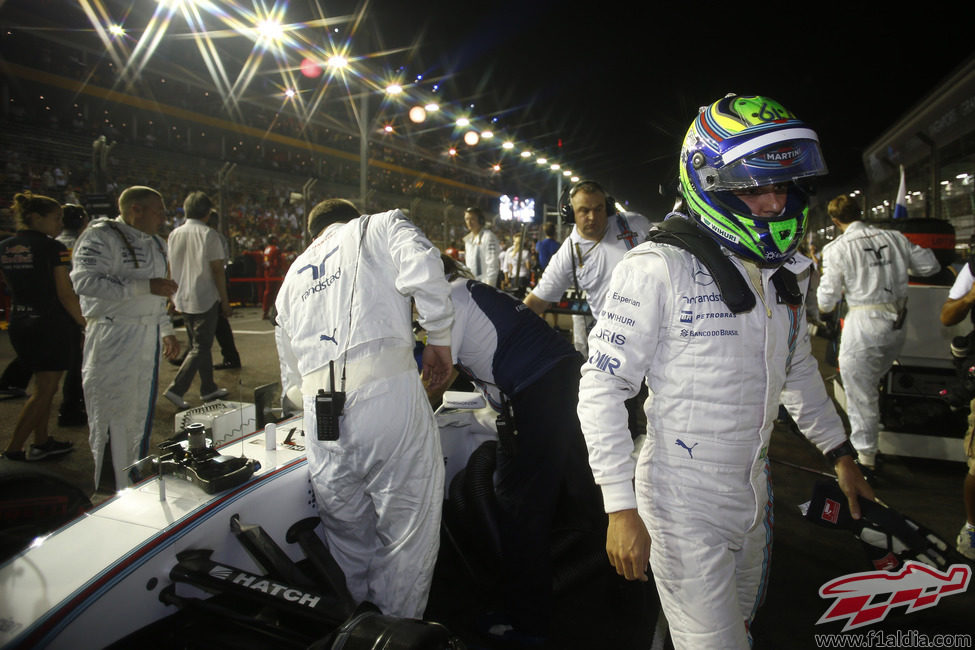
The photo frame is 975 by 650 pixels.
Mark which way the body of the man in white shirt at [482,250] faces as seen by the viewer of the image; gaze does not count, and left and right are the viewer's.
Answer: facing the viewer and to the left of the viewer

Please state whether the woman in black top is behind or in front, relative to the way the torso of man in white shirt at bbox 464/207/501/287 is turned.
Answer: in front

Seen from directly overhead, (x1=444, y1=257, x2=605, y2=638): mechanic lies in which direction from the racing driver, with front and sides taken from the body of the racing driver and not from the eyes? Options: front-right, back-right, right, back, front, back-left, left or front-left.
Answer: back

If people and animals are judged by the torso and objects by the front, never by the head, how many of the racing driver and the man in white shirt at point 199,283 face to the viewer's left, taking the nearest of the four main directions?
0

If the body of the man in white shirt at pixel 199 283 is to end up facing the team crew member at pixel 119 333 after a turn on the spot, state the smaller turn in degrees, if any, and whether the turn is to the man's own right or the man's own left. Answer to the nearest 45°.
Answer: approximately 135° to the man's own right

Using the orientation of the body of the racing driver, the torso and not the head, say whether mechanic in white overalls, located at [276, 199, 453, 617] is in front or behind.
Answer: behind

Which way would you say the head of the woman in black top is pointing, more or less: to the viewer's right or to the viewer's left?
to the viewer's right

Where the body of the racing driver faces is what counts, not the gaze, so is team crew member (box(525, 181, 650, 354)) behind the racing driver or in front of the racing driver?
behind

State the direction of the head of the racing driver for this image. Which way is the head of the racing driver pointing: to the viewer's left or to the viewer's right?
to the viewer's right

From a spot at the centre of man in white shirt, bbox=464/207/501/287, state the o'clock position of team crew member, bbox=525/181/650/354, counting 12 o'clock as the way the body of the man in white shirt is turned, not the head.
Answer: The team crew member is roughly at 10 o'clock from the man in white shirt.

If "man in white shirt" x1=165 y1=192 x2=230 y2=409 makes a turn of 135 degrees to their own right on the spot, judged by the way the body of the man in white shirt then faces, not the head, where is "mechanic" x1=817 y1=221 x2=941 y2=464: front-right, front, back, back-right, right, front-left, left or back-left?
front-left

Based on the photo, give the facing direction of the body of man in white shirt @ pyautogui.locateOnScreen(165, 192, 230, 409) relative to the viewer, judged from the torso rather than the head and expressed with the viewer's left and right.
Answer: facing away from the viewer and to the right of the viewer
